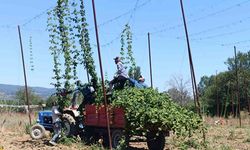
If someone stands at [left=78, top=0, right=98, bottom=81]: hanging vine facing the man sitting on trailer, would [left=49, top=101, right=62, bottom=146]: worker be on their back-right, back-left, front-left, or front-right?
back-right
